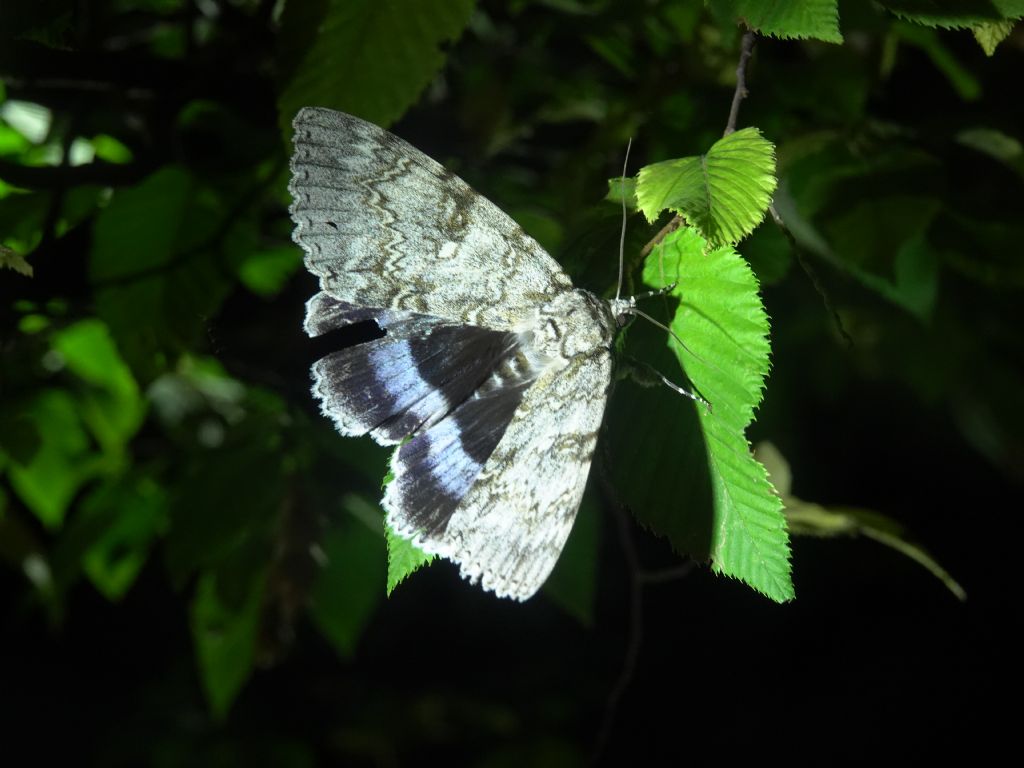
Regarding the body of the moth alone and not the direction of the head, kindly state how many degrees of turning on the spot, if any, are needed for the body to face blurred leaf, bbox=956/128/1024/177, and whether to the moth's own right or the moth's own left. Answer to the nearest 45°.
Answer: approximately 45° to the moth's own left

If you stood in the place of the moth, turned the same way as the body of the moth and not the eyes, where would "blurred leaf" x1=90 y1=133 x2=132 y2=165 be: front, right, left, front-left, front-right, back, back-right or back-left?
back-left

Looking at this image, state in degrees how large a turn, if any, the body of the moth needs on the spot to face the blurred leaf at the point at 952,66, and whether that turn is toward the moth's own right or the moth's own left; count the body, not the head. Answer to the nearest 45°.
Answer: approximately 45° to the moth's own left

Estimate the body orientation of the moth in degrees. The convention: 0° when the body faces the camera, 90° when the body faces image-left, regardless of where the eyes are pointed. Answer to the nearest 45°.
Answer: approximately 270°
